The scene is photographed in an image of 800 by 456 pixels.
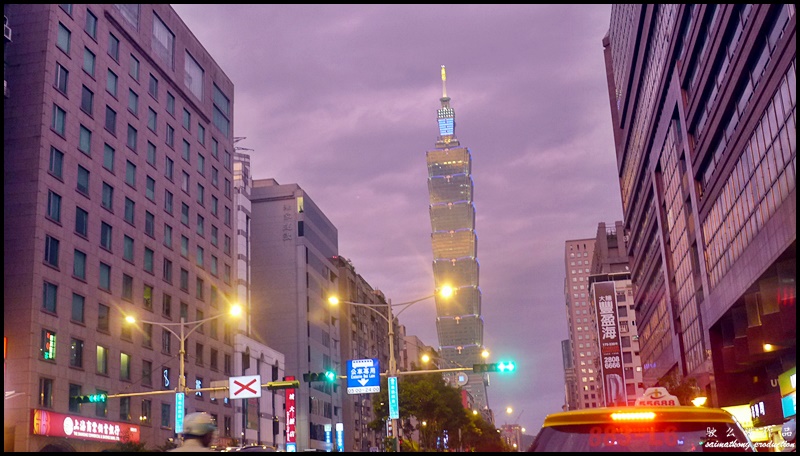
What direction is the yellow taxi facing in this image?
away from the camera

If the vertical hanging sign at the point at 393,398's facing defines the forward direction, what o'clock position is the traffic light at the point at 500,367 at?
The traffic light is roughly at 9 o'clock from the vertical hanging sign.

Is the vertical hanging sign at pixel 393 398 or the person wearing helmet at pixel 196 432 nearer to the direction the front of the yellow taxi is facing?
the vertical hanging sign

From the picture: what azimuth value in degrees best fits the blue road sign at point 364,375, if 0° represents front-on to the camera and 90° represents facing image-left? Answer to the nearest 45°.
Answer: approximately 0°
